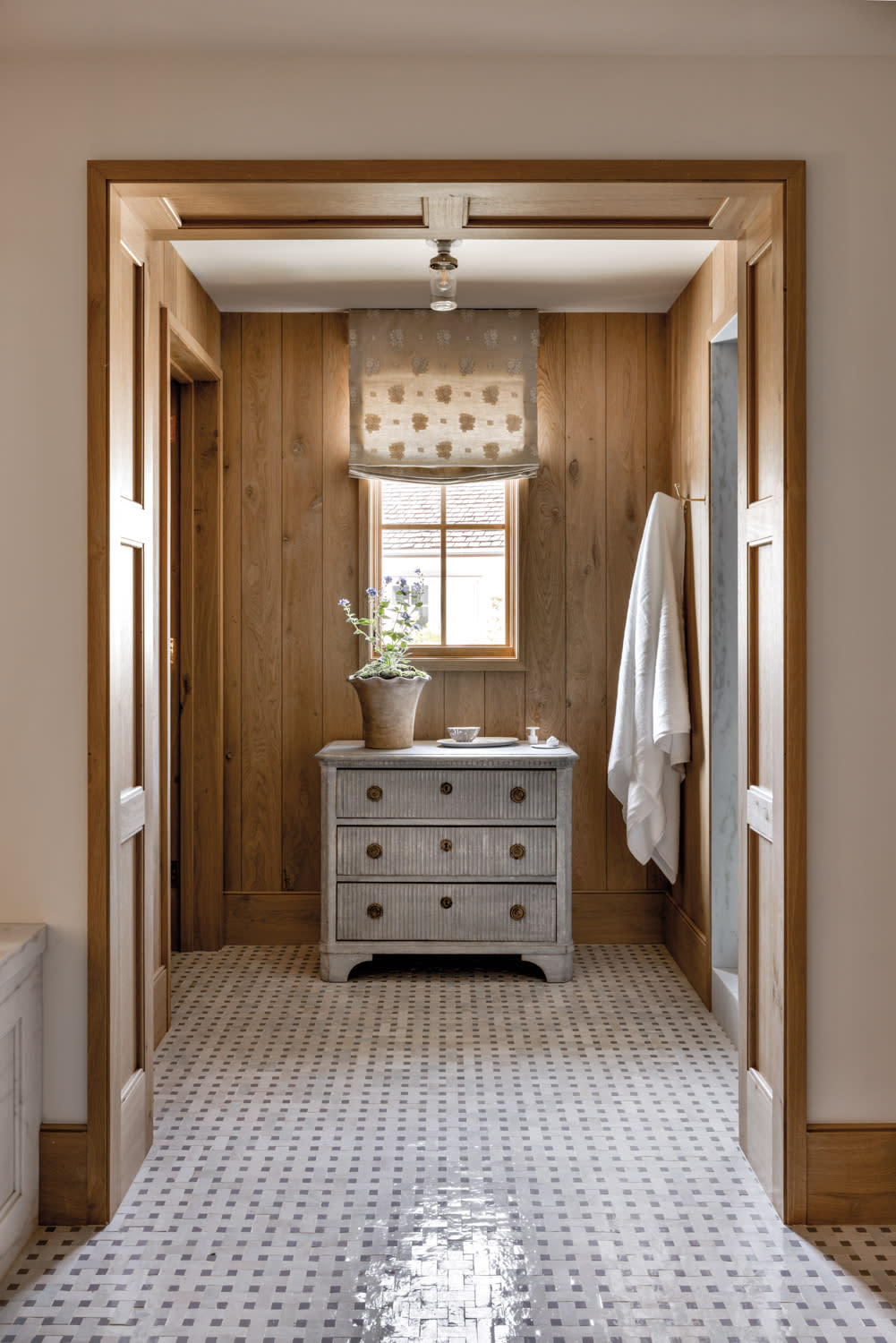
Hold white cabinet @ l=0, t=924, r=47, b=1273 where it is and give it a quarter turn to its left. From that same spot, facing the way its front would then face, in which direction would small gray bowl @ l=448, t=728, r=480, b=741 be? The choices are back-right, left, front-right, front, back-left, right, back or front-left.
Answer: front-right

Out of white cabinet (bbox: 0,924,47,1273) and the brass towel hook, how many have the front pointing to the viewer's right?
1

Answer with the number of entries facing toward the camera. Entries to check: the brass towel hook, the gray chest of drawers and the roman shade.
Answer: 2

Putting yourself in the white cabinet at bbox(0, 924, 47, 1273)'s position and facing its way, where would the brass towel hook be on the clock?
The brass towel hook is roughly at 11 o'clock from the white cabinet.

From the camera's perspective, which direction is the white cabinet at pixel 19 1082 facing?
to the viewer's right

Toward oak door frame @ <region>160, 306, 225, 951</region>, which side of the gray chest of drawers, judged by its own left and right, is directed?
right

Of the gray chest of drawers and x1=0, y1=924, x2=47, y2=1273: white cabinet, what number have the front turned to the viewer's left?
0

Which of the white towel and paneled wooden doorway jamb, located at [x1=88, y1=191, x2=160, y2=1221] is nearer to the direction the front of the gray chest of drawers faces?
the paneled wooden doorway jamb

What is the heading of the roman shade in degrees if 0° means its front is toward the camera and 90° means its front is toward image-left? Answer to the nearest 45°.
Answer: approximately 0°

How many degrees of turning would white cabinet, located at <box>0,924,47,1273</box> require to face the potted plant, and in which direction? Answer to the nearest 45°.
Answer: approximately 45° to its left

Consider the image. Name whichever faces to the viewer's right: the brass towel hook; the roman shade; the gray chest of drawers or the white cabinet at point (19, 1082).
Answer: the white cabinet

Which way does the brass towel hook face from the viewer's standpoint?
to the viewer's left

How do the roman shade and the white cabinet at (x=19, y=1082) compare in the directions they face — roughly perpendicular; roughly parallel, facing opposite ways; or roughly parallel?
roughly perpendicular
